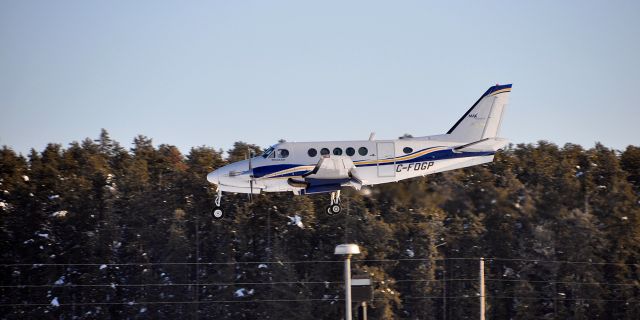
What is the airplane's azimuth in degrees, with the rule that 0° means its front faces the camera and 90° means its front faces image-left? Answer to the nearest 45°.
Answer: approximately 90°
